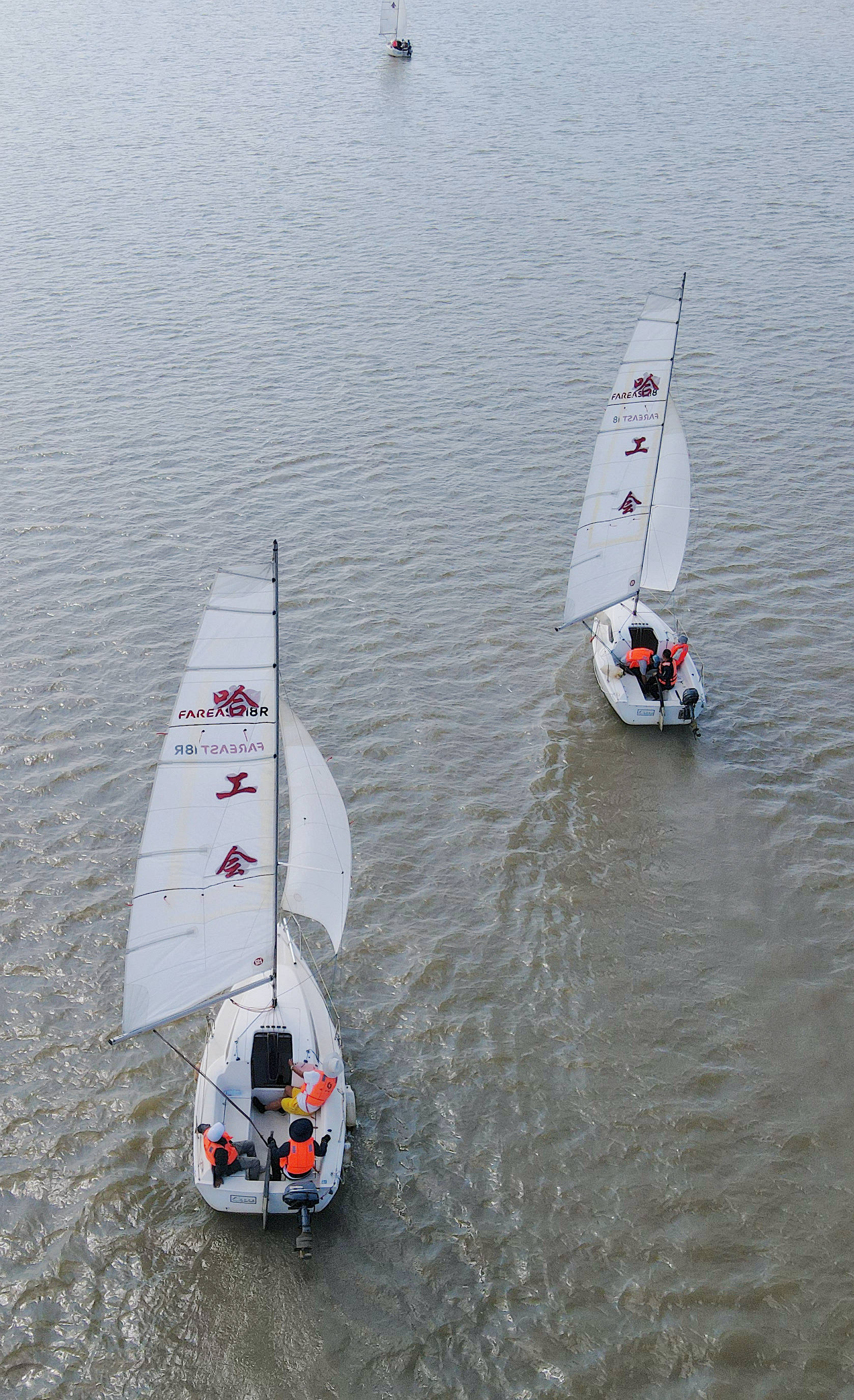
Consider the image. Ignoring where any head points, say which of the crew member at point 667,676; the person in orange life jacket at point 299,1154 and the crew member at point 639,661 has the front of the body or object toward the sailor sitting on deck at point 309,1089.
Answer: the person in orange life jacket

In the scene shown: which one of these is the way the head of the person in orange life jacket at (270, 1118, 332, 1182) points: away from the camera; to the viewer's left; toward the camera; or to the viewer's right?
away from the camera

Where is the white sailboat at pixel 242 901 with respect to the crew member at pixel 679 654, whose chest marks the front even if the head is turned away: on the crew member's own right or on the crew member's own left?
on the crew member's own left

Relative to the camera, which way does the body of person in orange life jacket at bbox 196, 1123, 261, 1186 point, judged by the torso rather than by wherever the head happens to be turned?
to the viewer's right

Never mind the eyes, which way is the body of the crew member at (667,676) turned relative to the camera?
away from the camera

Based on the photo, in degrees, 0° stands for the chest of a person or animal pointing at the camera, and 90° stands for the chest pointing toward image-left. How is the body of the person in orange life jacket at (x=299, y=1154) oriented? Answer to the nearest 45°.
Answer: approximately 180°

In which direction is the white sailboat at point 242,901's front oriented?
away from the camera

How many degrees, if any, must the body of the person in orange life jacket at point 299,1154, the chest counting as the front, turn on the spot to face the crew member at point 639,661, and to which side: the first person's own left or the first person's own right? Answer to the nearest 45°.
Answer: approximately 45° to the first person's own right

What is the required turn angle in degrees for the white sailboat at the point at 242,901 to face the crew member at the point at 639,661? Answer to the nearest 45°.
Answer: approximately 45° to its right

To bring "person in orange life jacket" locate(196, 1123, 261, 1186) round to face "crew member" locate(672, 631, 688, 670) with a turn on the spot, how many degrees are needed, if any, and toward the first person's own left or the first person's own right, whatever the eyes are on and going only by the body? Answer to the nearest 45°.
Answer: approximately 45° to the first person's own left
